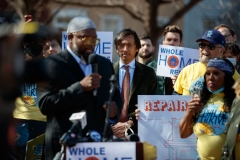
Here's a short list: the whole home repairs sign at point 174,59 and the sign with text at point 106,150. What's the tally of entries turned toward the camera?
2

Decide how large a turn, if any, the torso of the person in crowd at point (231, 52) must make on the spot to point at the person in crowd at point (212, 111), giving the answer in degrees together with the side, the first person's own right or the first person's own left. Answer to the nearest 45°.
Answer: approximately 45° to the first person's own left

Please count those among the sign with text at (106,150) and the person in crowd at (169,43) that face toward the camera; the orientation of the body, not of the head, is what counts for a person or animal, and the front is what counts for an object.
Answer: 2

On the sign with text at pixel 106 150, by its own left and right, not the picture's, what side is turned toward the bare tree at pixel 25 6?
back
